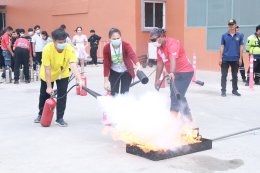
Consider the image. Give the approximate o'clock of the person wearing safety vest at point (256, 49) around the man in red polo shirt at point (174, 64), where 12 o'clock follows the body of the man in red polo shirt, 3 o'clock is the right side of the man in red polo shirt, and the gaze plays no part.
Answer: The person wearing safety vest is roughly at 5 o'clock from the man in red polo shirt.

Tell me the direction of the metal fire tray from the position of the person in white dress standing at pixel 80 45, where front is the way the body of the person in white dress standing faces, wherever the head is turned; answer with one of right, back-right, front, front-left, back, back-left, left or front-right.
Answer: front

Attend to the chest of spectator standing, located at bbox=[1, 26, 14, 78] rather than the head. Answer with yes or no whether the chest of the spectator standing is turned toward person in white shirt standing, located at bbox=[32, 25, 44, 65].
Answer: no

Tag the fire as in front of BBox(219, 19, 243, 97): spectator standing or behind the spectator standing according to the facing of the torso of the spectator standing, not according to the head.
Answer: in front

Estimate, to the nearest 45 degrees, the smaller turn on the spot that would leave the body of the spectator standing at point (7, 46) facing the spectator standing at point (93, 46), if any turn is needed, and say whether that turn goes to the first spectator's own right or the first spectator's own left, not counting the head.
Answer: approximately 45° to the first spectator's own left

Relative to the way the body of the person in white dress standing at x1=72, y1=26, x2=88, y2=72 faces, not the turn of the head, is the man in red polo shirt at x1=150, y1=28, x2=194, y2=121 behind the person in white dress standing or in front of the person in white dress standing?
in front

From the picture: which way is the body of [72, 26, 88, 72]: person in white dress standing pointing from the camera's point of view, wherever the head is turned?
toward the camera

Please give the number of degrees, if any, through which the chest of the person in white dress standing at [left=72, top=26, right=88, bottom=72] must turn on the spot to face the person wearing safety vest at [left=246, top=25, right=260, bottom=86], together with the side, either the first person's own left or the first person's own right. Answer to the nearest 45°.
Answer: approximately 45° to the first person's own left

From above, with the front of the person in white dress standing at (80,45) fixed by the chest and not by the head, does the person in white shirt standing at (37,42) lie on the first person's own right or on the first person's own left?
on the first person's own right

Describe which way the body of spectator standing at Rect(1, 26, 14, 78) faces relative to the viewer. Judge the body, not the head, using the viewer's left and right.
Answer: facing to the right of the viewer

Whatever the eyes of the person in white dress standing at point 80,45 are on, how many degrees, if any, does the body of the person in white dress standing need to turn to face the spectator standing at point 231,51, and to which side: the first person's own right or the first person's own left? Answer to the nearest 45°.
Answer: approximately 45° to the first person's own left

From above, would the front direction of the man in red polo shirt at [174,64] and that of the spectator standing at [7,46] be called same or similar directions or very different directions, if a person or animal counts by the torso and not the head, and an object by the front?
very different directions

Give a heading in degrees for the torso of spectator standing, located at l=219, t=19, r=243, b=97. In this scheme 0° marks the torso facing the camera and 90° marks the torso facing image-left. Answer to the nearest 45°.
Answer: approximately 0°

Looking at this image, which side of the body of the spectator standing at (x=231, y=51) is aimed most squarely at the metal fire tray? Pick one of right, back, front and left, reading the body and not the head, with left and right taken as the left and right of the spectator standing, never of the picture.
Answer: front
